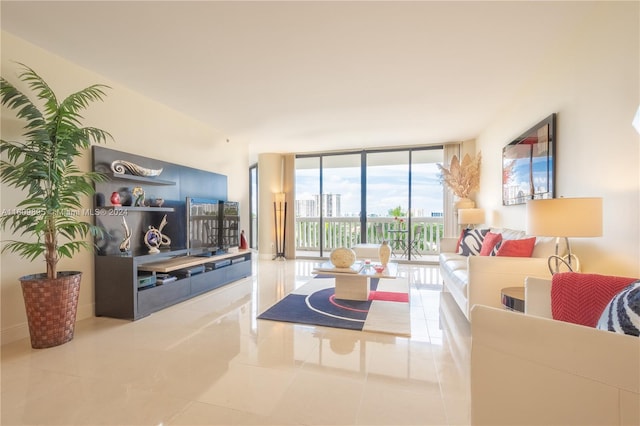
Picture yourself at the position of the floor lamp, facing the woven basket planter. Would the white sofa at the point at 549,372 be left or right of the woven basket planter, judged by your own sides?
left

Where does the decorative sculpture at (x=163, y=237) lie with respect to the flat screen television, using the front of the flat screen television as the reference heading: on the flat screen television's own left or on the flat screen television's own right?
on the flat screen television's own right

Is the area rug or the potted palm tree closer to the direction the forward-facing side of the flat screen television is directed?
the area rug

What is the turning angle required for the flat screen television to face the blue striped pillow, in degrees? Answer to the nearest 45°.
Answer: approximately 45° to its right

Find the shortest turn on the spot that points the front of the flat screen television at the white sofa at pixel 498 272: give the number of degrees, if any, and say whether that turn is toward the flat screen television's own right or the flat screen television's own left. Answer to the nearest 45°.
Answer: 0° — it already faces it

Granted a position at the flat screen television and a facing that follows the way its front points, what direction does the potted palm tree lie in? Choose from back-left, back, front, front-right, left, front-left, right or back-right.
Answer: right

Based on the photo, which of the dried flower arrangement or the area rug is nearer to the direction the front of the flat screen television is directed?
the area rug

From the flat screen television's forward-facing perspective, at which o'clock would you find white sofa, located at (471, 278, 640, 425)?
The white sofa is roughly at 1 o'clock from the flat screen television.

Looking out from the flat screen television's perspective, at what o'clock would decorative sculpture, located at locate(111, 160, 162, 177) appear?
The decorative sculpture is roughly at 3 o'clock from the flat screen television.

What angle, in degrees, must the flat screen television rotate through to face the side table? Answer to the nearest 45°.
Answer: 0° — it already faces it

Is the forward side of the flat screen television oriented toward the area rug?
yes

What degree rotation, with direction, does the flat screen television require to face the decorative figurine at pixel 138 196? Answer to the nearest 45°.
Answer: approximately 90° to its right

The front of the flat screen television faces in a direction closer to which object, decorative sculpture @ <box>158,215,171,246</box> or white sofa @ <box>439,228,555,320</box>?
the white sofa

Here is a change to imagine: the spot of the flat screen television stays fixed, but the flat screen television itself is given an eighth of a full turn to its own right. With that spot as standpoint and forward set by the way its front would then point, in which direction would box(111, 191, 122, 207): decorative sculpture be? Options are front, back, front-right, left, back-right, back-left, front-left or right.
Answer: front-right

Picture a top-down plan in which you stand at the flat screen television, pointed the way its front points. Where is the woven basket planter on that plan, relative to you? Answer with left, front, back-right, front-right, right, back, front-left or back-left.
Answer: right

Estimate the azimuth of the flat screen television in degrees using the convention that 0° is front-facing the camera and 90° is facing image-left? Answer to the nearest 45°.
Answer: approximately 315°
